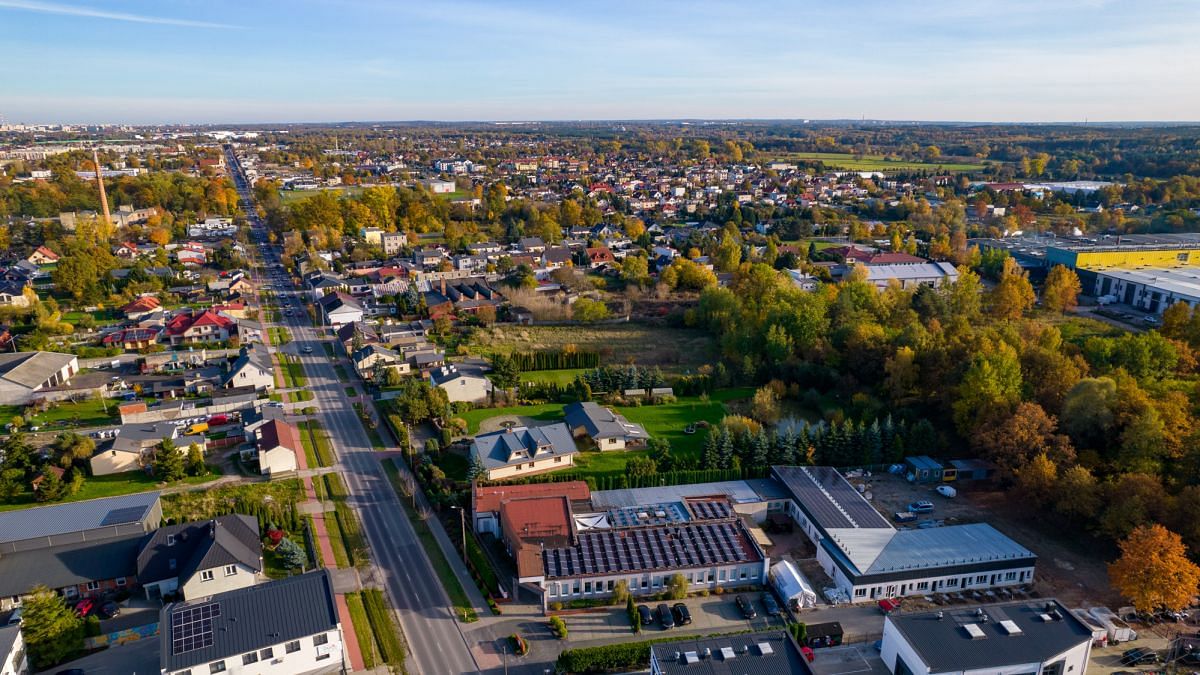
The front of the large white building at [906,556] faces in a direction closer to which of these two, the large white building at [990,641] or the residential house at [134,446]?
the large white building

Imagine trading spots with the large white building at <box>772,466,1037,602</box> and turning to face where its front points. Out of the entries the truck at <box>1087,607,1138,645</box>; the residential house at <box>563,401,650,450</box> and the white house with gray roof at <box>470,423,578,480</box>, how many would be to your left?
1

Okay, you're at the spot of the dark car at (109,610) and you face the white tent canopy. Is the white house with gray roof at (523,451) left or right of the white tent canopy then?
left

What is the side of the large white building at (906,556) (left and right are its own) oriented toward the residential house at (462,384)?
right

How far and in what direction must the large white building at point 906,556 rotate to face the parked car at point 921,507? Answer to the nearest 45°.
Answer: approximately 180°

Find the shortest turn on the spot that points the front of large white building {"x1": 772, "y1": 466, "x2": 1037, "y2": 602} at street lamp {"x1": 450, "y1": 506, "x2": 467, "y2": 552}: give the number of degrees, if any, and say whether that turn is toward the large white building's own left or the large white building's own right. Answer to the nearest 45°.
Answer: approximately 90° to the large white building's own right

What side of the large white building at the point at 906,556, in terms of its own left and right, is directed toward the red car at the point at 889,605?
front

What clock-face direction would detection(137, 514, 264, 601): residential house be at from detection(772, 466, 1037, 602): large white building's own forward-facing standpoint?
The residential house is roughly at 2 o'clock from the large white building.

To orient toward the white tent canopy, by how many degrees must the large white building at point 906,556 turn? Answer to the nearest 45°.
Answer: approximately 45° to its right

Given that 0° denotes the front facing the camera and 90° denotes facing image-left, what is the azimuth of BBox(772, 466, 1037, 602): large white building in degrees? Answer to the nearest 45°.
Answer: approximately 0°

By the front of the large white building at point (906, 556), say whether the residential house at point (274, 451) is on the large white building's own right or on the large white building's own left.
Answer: on the large white building's own right

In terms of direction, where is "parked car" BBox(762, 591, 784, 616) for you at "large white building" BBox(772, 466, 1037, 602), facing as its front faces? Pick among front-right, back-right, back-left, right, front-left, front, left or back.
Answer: front-right

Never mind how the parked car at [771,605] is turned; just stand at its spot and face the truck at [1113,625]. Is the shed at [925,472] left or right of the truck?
left

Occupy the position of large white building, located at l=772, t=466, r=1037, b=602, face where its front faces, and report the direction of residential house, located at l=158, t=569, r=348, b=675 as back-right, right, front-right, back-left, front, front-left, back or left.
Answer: front-right

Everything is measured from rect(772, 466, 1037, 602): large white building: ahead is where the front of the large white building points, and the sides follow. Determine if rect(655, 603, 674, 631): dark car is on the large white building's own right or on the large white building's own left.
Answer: on the large white building's own right

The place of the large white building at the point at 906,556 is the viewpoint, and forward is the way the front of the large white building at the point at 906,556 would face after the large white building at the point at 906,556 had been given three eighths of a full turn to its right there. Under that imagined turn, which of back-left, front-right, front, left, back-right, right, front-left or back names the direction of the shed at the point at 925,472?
front-right
